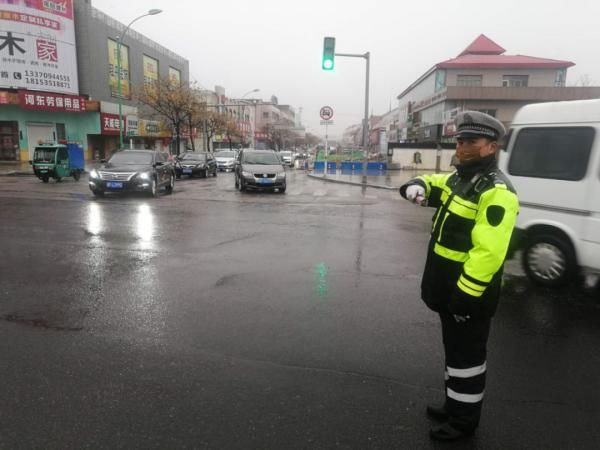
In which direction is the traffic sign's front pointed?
toward the camera

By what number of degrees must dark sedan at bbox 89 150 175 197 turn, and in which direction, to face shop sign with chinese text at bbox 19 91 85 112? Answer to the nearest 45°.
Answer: approximately 135° to its right

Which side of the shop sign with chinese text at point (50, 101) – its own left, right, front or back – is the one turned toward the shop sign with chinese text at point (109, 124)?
left

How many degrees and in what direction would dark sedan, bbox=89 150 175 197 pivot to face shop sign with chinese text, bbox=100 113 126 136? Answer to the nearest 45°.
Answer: approximately 135° to its right

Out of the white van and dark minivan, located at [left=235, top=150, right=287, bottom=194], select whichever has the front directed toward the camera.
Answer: the dark minivan

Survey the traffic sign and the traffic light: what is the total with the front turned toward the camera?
2

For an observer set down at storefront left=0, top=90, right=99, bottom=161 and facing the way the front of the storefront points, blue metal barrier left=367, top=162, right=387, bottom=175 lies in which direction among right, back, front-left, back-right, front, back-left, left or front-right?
front

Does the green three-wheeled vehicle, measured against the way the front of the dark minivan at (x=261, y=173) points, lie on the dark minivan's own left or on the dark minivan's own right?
on the dark minivan's own right

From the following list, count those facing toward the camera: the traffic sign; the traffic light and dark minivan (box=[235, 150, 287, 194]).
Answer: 3

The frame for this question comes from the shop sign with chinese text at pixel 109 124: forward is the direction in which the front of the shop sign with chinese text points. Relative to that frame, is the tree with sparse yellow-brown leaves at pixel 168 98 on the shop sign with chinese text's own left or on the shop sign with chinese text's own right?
on the shop sign with chinese text's own left

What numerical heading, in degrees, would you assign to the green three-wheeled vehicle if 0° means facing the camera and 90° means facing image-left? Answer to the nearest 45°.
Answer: approximately 45°

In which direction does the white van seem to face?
to the viewer's right

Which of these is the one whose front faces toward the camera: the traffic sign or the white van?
the traffic sign

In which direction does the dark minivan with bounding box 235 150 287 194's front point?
toward the camera

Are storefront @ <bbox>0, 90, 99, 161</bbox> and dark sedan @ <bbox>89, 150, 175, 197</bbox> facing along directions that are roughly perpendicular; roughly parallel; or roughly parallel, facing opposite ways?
roughly perpendicular
